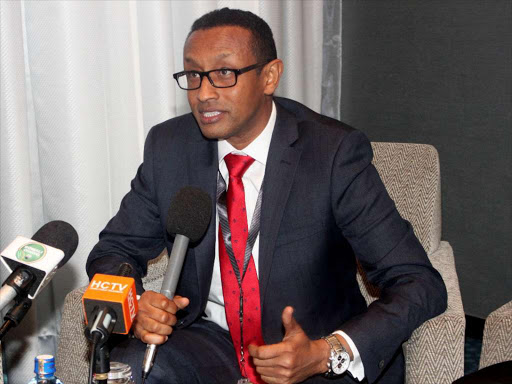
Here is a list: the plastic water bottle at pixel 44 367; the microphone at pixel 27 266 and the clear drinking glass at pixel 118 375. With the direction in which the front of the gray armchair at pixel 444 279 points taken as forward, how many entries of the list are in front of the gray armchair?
3

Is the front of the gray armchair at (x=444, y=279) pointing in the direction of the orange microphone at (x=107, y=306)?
yes

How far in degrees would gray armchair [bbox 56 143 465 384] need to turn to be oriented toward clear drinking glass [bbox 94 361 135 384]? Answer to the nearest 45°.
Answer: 0° — it already faces it

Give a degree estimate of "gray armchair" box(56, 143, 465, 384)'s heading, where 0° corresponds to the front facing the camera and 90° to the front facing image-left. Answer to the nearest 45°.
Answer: approximately 45°

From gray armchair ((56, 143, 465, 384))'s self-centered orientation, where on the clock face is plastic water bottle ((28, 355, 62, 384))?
The plastic water bottle is roughly at 12 o'clock from the gray armchair.
